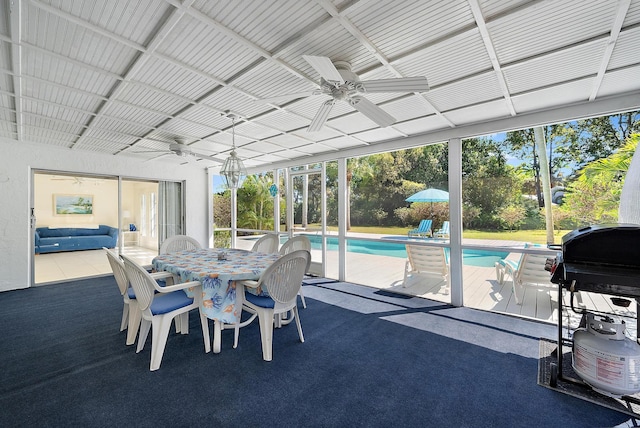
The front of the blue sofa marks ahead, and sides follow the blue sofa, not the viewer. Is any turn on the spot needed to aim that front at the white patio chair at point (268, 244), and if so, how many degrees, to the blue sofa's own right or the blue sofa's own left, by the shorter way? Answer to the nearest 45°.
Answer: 0° — it already faces it

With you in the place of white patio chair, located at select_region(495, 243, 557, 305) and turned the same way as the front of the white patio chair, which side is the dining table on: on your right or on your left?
on your left

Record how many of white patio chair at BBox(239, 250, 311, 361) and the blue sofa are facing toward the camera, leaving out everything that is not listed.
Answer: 1

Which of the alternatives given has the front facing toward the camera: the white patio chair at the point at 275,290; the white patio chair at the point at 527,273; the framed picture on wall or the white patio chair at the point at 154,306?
the framed picture on wall

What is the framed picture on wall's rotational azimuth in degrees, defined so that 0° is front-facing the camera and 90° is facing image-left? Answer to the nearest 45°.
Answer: approximately 0°

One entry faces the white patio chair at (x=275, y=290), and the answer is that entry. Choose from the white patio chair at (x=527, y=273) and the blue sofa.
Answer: the blue sofa

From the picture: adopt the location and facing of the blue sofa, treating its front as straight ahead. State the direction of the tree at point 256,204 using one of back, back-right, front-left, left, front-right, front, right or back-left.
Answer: front-left

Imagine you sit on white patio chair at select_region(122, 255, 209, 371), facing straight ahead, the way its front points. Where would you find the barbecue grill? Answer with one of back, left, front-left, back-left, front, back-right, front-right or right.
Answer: right

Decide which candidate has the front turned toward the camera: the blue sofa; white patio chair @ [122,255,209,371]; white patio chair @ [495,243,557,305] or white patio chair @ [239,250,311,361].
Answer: the blue sofa

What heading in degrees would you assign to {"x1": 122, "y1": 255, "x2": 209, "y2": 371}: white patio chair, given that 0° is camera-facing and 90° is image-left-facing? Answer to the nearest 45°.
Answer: approximately 225°

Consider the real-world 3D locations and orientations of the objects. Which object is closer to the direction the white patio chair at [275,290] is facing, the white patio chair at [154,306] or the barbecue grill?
the white patio chair

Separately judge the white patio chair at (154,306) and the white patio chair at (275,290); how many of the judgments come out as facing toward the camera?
0

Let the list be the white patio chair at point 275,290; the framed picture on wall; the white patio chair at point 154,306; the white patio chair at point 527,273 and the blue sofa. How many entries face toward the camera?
2
